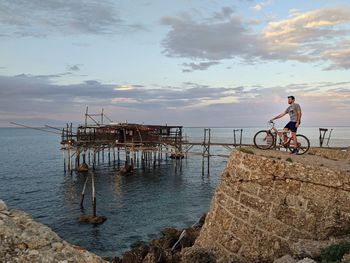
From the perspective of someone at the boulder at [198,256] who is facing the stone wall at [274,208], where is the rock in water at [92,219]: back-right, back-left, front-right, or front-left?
back-left

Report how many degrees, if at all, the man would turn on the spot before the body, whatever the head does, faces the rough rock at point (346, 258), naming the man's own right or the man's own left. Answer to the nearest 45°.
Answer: approximately 45° to the man's own left

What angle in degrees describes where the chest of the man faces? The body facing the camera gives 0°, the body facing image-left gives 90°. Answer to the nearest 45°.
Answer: approximately 45°
